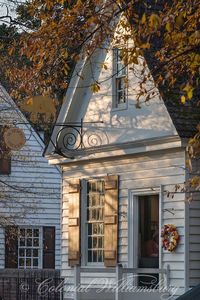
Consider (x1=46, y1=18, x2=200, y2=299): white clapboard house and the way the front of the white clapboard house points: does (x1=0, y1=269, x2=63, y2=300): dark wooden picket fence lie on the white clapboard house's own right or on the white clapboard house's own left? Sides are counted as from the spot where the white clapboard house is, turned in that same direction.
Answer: on the white clapboard house's own right

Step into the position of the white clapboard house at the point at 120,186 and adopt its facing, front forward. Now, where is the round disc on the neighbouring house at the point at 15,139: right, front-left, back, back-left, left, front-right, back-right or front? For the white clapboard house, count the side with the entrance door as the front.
right

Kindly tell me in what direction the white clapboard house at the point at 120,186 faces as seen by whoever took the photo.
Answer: facing the viewer and to the left of the viewer
